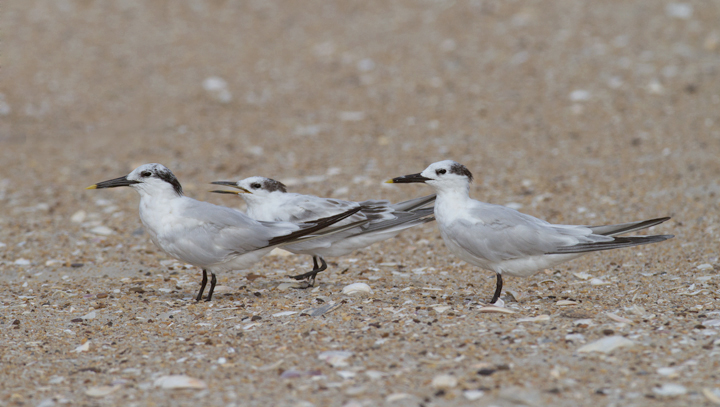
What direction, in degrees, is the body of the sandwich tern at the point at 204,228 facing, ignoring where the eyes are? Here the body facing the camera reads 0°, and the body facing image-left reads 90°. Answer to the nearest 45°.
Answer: approximately 90°

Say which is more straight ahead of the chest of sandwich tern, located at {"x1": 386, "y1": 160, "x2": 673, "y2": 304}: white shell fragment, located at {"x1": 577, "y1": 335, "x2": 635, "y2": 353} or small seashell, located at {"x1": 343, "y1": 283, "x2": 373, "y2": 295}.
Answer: the small seashell

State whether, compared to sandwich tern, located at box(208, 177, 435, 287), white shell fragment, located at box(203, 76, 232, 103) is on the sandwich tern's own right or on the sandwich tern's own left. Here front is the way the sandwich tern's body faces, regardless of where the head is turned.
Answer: on the sandwich tern's own right

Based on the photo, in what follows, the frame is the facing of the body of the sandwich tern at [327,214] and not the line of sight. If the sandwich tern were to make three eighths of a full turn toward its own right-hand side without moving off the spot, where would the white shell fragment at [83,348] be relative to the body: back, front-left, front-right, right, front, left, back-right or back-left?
back

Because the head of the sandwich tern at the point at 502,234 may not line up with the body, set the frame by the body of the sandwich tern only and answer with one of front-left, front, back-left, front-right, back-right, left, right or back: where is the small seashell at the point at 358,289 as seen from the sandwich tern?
front

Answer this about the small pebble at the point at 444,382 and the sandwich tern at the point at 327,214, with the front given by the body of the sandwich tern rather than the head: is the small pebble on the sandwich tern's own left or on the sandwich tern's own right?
on the sandwich tern's own left

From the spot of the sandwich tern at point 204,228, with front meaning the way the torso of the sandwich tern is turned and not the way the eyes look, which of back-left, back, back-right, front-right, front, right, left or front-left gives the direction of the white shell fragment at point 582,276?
back

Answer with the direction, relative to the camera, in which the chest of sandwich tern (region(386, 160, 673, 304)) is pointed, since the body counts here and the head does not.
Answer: to the viewer's left

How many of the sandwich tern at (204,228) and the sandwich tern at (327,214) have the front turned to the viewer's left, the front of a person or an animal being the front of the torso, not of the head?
2

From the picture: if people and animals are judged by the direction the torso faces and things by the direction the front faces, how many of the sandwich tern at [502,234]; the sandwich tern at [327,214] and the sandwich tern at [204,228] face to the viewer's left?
3

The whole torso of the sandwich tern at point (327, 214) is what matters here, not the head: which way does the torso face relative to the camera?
to the viewer's left

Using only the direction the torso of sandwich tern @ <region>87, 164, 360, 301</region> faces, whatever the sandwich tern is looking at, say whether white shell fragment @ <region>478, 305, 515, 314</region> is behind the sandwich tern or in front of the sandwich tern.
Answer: behind

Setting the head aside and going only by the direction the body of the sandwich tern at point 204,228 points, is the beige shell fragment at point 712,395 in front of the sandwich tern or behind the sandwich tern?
behind

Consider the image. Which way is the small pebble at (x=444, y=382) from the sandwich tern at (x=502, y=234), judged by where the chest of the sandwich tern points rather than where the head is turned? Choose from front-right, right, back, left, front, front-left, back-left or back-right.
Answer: left
